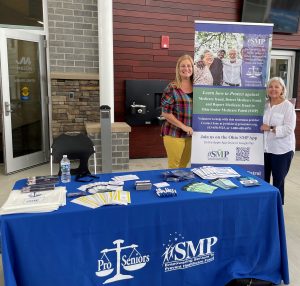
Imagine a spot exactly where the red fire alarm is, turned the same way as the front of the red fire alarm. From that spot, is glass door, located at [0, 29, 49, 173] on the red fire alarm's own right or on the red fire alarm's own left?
on the red fire alarm's own right

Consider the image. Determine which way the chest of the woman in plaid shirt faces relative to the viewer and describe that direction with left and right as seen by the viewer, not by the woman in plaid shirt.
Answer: facing the viewer and to the right of the viewer

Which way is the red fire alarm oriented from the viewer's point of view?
toward the camera

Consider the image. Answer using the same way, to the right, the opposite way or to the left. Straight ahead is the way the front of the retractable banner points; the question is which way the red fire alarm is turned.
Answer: the same way

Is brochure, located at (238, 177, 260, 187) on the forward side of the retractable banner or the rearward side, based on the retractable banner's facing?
on the forward side

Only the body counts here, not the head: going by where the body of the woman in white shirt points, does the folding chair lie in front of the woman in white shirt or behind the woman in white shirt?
in front

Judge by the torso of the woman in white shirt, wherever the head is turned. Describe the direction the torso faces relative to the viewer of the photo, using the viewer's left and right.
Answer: facing the viewer and to the left of the viewer

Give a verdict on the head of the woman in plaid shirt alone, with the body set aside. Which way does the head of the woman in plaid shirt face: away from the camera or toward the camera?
toward the camera

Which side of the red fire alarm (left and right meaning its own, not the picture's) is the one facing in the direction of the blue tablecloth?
front

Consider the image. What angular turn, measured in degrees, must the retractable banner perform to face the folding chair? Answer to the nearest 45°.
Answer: approximately 45° to its right

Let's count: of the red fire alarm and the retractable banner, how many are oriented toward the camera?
2
